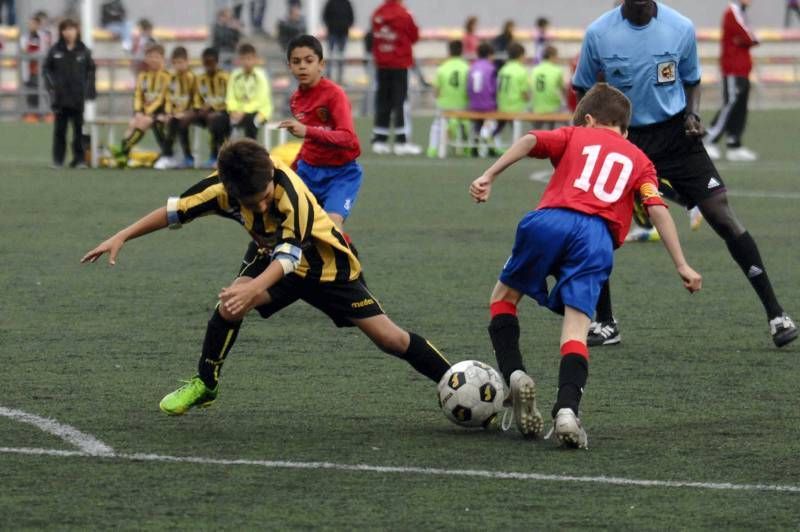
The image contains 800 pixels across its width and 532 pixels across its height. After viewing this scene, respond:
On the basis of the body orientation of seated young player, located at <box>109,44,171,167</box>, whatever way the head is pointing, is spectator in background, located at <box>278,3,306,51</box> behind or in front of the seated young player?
behind

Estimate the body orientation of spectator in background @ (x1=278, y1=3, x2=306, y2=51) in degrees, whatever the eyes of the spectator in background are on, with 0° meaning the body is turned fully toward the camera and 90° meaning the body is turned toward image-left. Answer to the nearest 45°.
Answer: approximately 0°

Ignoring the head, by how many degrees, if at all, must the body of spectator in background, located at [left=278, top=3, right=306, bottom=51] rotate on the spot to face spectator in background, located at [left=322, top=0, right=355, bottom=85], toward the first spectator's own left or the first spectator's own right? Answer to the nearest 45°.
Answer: approximately 45° to the first spectator's own left

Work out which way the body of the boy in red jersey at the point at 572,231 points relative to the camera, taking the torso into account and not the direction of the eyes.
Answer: away from the camera

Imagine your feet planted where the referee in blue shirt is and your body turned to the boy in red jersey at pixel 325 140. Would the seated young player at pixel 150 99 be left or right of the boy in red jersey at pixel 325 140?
right

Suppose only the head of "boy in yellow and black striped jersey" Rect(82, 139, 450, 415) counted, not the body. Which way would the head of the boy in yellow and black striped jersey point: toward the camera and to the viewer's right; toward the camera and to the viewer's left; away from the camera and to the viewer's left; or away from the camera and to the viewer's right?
toward the camera and to the viewer's right

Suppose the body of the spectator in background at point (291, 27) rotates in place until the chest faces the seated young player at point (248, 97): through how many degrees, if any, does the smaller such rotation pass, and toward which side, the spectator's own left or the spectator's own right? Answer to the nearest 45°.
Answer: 0° — they already face them

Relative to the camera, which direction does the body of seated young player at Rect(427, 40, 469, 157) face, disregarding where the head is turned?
away from the camera

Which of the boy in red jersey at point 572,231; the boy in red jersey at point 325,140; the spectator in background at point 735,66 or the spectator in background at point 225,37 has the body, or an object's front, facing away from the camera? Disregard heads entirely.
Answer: the boy in red jersey at point 572,231
